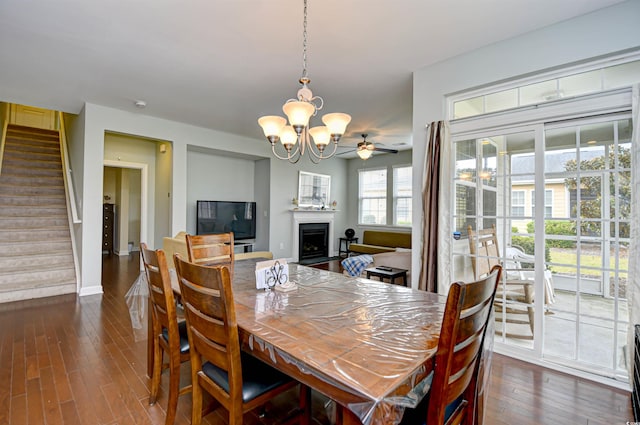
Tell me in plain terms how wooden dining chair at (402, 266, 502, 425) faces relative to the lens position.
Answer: facing away from the viewer and to the left of the viewer

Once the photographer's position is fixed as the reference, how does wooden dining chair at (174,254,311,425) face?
facing away from the viewer and to the right of the viewer

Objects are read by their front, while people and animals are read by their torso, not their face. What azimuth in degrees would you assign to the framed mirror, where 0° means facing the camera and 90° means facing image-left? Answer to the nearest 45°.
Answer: approximately 315°

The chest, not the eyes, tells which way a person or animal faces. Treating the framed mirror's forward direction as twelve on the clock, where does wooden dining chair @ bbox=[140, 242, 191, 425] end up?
The wooden dining chair is roughly at 2 o'clock from the framed mirror.

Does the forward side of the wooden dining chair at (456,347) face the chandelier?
yes

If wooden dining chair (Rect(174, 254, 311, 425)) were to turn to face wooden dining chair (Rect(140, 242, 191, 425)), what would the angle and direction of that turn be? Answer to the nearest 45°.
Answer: approximately 90° to its left
